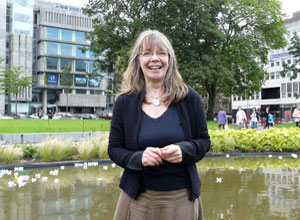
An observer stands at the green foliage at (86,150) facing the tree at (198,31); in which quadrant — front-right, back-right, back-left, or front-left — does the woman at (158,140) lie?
back-right

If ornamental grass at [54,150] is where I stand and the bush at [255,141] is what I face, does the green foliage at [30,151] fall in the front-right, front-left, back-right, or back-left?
back-left

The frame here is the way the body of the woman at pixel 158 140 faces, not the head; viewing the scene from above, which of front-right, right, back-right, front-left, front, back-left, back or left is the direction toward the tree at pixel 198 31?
back

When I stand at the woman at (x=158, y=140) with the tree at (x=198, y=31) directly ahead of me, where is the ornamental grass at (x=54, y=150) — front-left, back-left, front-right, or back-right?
front-left

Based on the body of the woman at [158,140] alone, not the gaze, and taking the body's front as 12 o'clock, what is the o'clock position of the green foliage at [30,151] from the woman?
The green foliage is roughly at 5 o'clock from the woman.

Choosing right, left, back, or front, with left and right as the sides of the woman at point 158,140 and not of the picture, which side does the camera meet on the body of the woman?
front

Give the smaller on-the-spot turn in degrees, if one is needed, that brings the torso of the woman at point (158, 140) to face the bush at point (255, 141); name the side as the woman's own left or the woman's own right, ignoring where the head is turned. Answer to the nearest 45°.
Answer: approximately 180°
